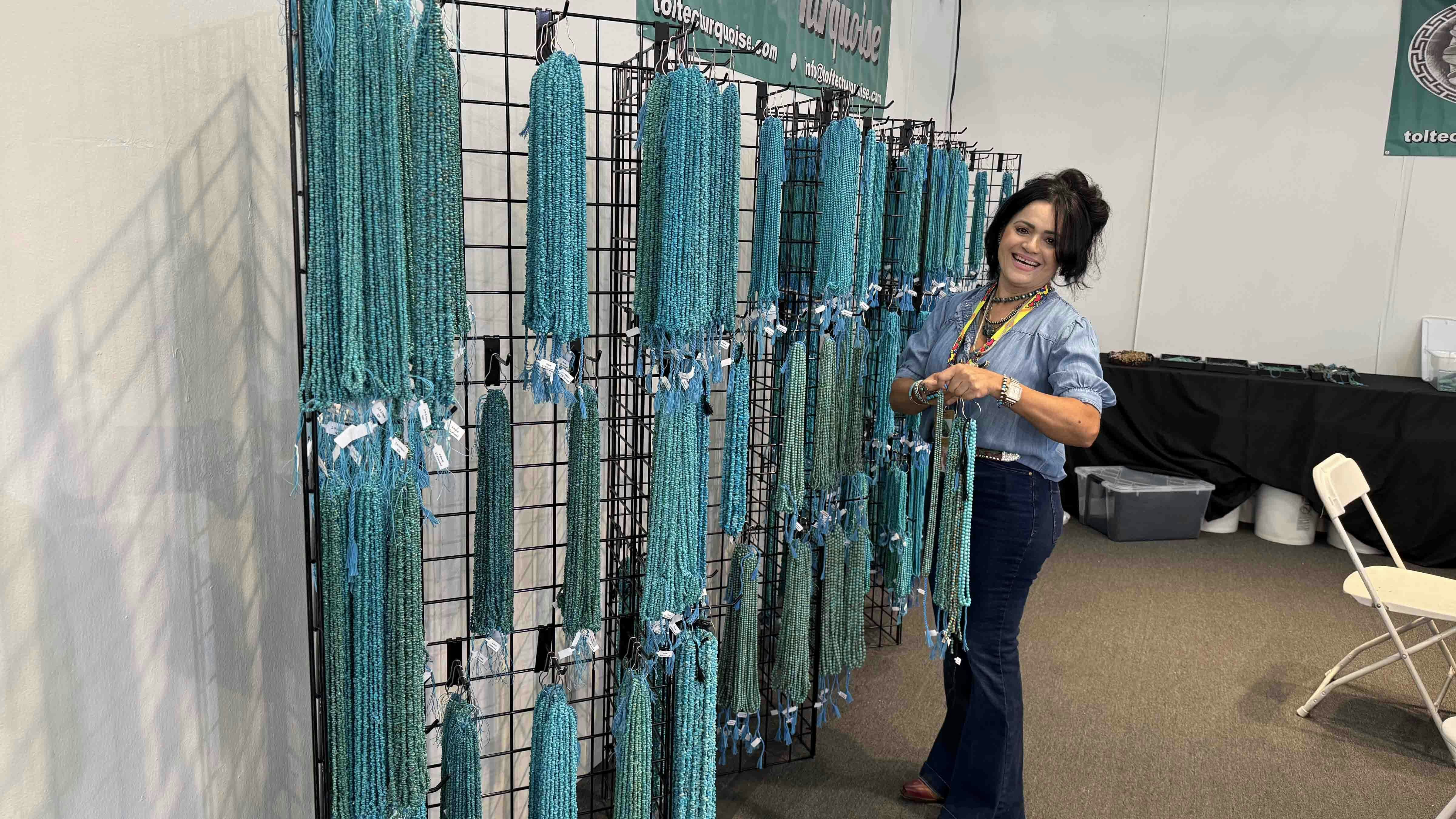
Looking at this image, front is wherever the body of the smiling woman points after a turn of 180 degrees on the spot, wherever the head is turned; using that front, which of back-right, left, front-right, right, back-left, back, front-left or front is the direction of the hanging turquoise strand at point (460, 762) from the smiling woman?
back

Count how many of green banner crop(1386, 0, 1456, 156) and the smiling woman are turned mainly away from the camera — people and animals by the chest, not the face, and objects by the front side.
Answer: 0

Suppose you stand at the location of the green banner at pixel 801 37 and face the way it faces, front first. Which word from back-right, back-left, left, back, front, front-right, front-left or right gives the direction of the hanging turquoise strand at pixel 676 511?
front-right

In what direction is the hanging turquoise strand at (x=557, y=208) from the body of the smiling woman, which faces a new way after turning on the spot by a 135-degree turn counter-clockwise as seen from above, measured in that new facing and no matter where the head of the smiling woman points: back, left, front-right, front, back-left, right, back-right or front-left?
back-right

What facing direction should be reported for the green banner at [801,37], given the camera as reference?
facing the viewer and to the right of the viewer

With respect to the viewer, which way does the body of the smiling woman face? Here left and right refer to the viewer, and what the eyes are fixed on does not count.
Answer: facing the viewer and to the left of the viewer

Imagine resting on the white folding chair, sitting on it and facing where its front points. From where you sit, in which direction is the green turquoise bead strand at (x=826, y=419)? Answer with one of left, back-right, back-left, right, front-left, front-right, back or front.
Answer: right

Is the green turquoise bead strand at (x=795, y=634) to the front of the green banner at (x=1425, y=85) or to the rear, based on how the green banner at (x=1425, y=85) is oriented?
to the front

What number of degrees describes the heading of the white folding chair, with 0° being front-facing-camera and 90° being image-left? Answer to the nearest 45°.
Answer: approximately 315°

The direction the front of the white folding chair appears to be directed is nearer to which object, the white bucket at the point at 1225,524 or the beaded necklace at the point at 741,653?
the beaded necklace

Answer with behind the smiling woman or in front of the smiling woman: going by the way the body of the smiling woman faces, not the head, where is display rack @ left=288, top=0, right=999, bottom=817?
in front
